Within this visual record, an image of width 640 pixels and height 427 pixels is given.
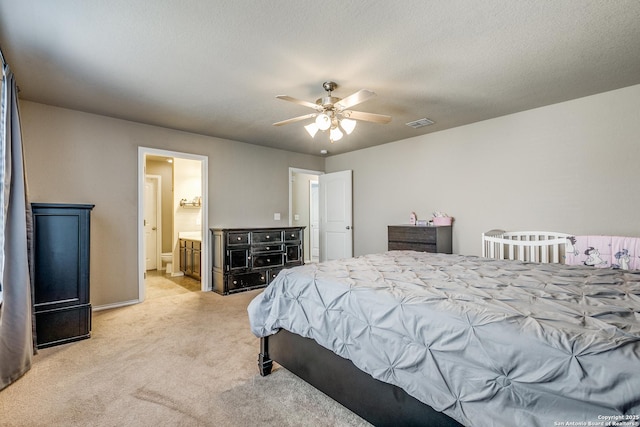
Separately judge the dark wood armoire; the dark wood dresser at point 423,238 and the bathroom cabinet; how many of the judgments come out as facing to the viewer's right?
1

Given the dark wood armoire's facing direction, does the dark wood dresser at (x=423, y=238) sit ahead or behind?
ahead

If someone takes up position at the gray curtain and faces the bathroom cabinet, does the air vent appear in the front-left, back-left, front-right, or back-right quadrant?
front-right

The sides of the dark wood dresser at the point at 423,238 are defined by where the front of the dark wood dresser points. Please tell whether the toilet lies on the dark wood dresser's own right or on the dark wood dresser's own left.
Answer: on the dark wood dresser's own right

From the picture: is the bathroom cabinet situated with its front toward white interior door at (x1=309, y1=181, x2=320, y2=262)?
no

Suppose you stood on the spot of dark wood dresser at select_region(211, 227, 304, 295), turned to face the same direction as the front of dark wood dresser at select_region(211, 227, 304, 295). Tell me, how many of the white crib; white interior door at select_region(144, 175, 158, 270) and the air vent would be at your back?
1

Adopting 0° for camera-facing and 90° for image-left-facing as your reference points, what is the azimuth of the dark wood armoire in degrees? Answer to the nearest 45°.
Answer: approximately 270°

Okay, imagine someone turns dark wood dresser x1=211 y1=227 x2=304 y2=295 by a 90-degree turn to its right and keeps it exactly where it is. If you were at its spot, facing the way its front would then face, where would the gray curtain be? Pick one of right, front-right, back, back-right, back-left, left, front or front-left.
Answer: front

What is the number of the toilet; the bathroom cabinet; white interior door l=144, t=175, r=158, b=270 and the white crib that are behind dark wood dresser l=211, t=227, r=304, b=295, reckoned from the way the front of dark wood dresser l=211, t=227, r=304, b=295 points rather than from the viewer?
3

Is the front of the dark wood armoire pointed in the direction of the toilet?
no

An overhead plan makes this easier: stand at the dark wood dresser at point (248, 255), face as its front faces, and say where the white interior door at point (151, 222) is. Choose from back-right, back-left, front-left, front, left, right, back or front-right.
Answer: back

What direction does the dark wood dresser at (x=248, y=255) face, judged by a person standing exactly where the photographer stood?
facing the viewer and to the right of the viewer

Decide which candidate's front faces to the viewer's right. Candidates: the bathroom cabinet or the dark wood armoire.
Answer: the dark wood armoire

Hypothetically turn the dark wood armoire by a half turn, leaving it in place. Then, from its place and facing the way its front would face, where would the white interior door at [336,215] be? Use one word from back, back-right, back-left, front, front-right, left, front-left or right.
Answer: back

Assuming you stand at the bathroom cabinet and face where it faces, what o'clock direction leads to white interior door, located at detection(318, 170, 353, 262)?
The white interior door is roughly at 8 o'clock from the bathroom cabinet.

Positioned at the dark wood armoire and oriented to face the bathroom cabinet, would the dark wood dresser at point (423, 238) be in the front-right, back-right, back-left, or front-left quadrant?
front-right

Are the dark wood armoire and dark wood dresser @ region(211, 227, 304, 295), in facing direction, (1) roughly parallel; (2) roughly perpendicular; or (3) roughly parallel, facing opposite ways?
roughly perpendicular

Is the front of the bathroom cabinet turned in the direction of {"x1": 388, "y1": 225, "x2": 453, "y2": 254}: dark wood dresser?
no
